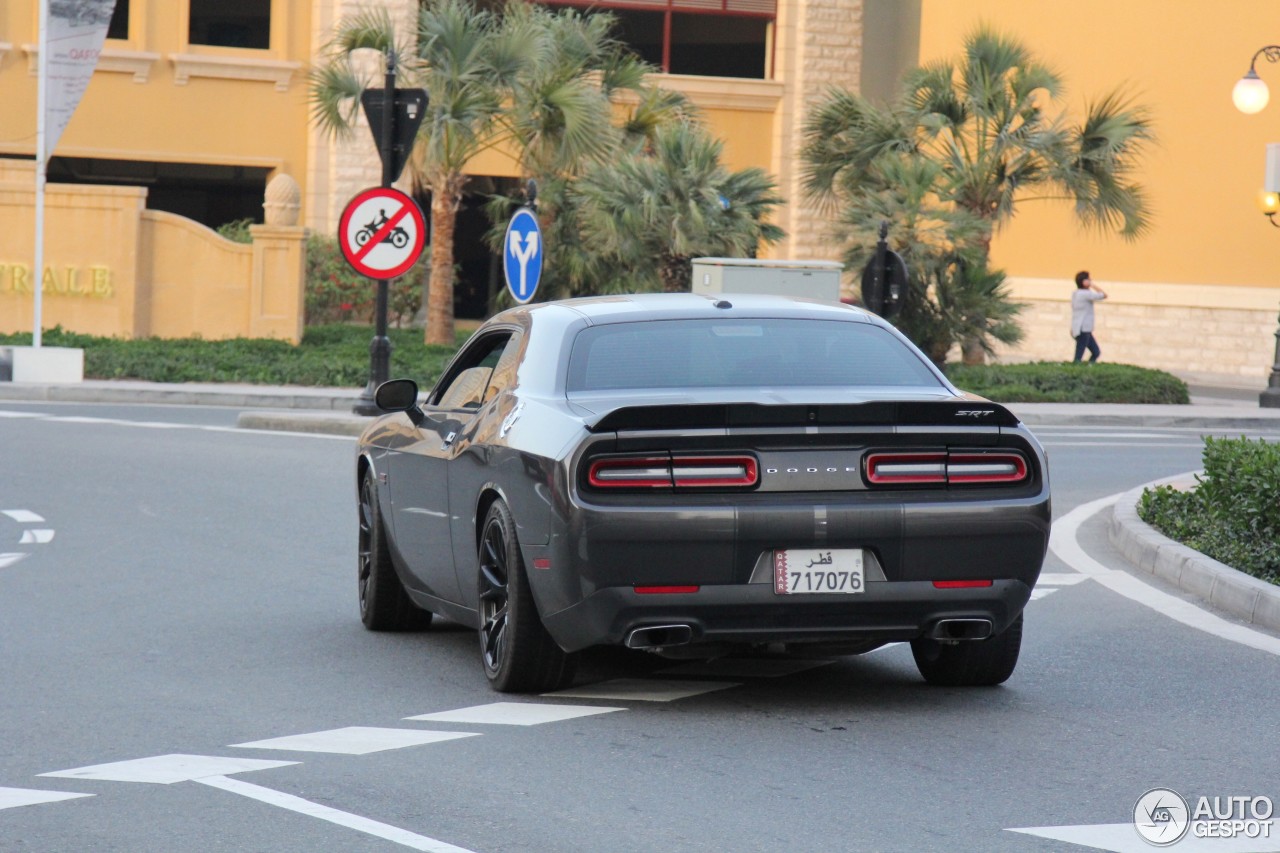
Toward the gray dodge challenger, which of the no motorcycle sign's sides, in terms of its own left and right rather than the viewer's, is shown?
front

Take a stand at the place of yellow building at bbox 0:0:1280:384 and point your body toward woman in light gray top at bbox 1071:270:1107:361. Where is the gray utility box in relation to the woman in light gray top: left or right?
right

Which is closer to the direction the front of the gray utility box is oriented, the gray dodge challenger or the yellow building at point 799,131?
the gray dodge challenger

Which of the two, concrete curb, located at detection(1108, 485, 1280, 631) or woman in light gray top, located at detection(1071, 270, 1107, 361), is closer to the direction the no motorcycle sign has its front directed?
the concrete curb

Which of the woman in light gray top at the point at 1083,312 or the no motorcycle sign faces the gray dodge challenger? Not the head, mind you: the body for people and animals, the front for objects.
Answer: the no motorcycle sign

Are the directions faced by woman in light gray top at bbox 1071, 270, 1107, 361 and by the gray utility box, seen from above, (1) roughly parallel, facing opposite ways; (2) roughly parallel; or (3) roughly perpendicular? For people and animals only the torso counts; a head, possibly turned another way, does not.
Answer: roughly perpendicular

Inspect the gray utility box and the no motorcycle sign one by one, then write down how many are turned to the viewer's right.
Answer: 0
